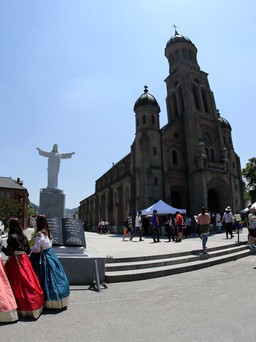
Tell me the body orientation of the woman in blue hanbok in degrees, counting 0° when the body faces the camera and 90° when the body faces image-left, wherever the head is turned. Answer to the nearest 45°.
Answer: approximately 135°

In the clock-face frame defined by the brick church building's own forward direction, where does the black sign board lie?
The black sign board is roughly at 2 o'clock from the brick church building.

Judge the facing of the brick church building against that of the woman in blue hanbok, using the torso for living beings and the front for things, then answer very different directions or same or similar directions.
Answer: very different directions

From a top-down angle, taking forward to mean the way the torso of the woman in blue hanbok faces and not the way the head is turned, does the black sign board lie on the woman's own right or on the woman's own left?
on the woman's own right

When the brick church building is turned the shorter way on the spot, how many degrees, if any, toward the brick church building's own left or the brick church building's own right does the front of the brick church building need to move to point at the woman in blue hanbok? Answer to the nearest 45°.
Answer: approximately 45° to the brick church building's own right

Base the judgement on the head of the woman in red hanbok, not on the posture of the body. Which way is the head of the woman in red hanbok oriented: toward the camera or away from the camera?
away from the camera

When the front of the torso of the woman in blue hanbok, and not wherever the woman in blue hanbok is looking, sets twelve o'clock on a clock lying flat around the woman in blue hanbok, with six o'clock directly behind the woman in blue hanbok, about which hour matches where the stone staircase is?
The stone staircase is roughly at 3 o'clock from the woman in blue hanbok.
